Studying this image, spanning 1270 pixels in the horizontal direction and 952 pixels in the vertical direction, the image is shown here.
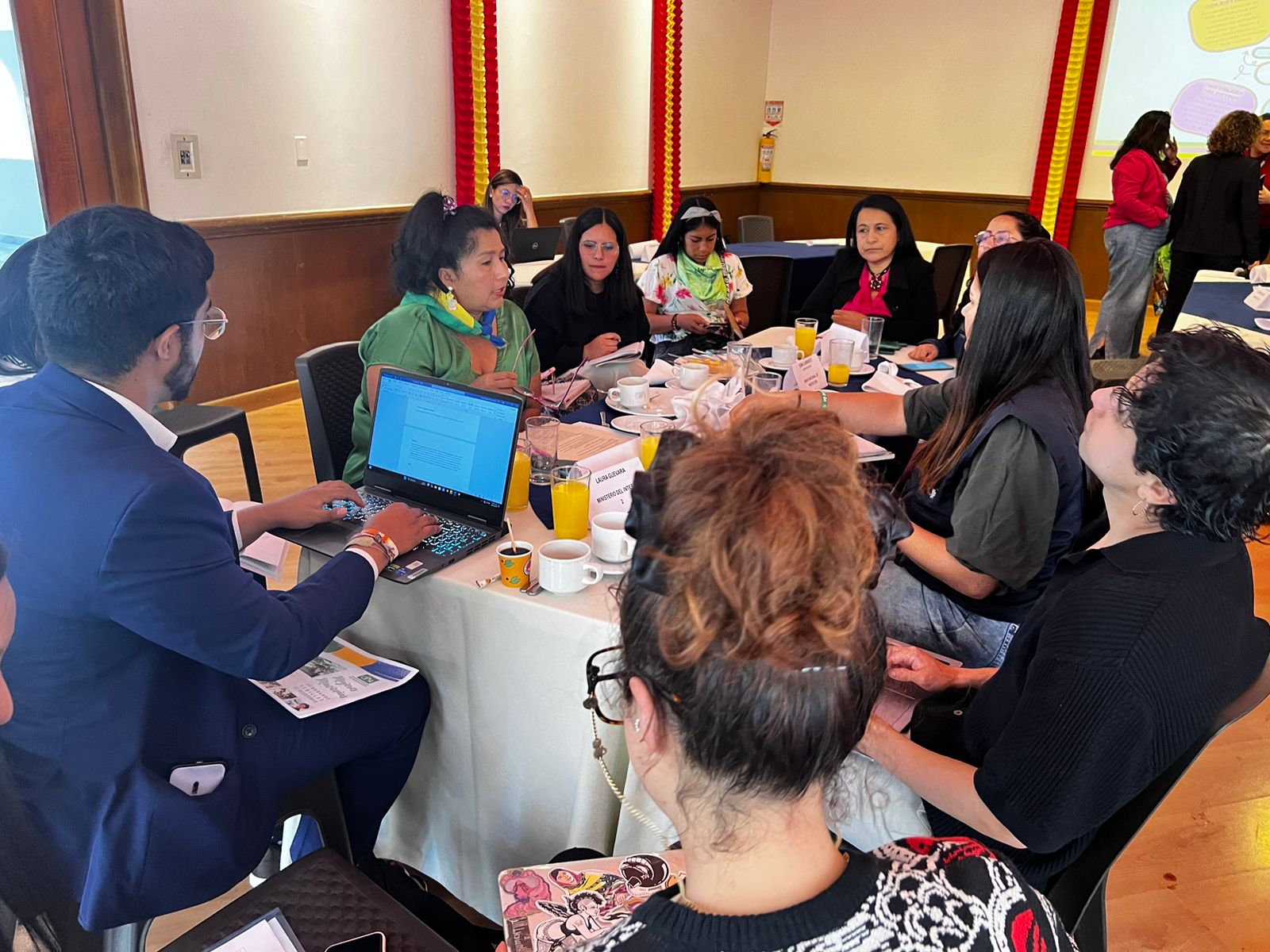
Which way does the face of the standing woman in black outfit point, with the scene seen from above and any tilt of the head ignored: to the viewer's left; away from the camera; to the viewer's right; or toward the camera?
away from the camera

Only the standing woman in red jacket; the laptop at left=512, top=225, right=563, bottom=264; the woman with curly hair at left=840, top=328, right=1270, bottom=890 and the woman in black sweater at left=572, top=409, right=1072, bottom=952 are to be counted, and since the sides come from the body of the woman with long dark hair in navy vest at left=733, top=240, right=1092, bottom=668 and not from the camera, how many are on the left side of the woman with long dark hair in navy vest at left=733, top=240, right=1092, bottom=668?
2

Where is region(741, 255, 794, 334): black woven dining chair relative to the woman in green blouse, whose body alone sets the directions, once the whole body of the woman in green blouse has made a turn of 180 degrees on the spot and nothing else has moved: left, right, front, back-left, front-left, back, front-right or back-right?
right

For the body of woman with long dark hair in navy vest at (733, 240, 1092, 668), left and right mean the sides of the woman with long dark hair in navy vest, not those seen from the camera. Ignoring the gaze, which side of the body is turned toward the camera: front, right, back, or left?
left

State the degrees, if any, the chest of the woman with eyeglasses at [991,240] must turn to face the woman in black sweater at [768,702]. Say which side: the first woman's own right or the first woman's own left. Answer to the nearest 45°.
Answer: approximately 45° to the first woman's own left

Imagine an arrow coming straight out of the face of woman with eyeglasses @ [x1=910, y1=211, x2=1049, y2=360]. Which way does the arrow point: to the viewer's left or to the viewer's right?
to the viewer's left

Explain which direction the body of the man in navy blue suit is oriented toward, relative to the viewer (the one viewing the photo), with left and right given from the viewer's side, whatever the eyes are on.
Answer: facing away from the viewer and to the right of the viewer

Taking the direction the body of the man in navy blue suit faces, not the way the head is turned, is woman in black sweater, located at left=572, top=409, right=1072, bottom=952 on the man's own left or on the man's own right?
on the man's own right

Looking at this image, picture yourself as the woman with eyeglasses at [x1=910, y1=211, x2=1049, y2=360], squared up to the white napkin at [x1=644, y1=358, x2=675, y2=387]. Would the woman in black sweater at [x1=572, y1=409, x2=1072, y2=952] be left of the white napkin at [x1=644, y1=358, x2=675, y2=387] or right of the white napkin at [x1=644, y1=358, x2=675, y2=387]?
left

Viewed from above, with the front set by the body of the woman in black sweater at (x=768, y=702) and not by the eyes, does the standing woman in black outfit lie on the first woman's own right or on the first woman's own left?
on the first woman's own right

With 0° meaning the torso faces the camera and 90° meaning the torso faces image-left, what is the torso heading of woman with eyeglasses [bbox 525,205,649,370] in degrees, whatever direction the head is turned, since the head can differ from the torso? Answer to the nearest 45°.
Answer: approximately 0°

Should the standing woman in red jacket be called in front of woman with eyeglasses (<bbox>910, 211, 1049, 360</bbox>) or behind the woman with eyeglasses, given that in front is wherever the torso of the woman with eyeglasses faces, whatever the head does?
behind

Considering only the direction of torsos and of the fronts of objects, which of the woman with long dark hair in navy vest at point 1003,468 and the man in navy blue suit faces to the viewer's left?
the woman with long dark hair in navy vest

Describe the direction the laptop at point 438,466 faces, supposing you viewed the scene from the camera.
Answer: facing the viewer and to the left of the viewer

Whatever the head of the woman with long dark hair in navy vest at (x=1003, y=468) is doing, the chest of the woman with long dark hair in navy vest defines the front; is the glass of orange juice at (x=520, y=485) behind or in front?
in front

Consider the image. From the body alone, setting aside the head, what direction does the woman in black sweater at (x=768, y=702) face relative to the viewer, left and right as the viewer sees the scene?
facing away from the viewer and to the left of the viewer

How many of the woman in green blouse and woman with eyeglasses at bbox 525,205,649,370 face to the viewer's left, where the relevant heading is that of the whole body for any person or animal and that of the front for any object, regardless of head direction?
0
